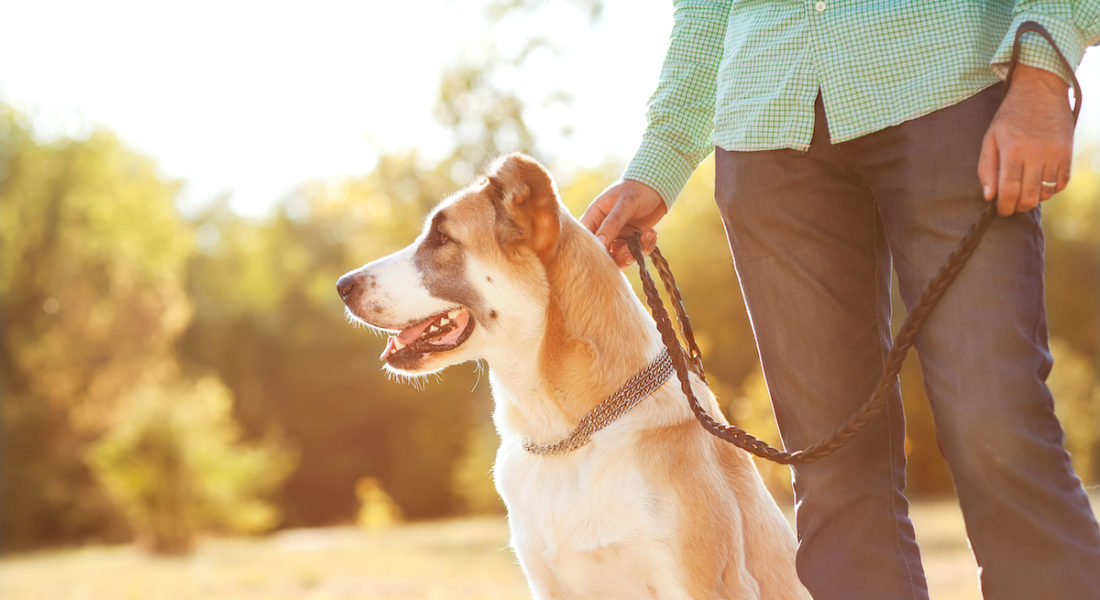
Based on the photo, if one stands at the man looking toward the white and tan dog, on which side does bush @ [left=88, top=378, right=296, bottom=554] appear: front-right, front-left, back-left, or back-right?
front-right

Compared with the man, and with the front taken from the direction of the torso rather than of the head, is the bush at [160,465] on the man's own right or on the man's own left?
on the man's own right

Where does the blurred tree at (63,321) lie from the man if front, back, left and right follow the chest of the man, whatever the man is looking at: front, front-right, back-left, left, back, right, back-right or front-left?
back-right

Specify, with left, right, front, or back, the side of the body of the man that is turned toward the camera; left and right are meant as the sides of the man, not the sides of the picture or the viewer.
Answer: front

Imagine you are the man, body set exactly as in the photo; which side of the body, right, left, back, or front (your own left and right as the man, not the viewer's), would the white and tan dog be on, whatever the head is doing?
right
